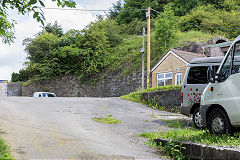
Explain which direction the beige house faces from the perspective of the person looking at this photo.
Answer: facing the viewer and to the left of the viewer

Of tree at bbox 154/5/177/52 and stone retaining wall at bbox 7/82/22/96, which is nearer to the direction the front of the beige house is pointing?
the stone retaining wall

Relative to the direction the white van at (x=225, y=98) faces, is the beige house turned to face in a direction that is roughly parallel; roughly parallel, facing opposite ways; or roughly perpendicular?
roughly perpendicular

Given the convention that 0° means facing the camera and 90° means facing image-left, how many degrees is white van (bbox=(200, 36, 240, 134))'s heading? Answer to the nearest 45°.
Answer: approximately 135°

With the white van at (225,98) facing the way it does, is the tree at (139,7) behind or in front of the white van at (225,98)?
in front

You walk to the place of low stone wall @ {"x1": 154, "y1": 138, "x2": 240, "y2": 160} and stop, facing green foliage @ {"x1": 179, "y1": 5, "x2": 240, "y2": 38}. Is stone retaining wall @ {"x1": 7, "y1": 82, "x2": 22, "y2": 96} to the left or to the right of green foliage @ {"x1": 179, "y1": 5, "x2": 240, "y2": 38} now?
left

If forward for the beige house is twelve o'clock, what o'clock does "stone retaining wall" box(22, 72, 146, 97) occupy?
The stone retaining wall is roughly at 3 o'clock from the beige house.

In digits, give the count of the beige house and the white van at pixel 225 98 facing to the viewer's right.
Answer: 0

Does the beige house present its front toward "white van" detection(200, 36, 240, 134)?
no

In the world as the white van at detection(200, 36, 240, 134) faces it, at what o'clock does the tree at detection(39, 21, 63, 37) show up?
The tree is roughly at 12 o'clock from the white van.

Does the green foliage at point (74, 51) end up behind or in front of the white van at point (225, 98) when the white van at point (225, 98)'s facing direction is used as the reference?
in front

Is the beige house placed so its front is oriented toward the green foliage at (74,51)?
no

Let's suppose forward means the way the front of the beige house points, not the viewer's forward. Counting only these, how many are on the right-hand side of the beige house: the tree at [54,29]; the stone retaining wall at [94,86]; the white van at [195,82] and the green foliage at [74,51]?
3

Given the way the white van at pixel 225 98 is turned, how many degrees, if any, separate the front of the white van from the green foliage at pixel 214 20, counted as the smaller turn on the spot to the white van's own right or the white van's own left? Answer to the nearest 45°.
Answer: approximately 45° to the white van's own right

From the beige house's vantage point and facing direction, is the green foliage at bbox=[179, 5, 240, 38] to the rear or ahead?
to the rear
